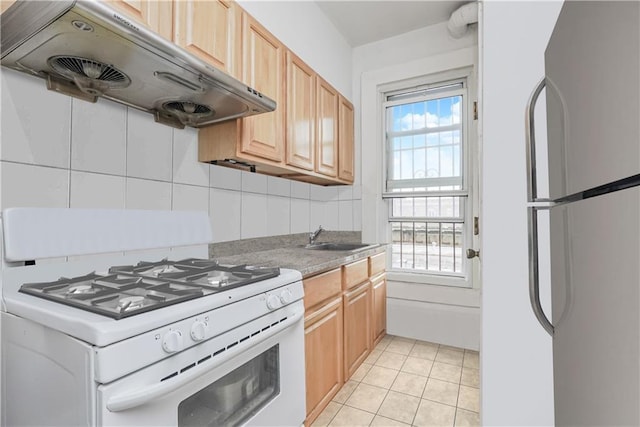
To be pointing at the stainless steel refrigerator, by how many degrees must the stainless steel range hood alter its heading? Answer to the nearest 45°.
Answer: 0° — it already faces it

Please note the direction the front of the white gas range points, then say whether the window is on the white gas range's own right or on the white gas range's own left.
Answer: on the white gas range's own left

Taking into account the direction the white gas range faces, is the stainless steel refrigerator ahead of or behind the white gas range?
ahead

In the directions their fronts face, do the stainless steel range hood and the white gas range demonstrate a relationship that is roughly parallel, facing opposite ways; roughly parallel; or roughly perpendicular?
roughly parallel

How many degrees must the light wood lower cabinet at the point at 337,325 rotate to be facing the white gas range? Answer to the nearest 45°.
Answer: approximately 90° to its right

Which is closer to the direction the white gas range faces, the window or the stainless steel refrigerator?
the stainless steel refrigerator

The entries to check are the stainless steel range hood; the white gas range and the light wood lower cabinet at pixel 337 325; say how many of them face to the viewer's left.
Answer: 0

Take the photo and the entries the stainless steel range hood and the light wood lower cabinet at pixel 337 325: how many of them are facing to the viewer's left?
0

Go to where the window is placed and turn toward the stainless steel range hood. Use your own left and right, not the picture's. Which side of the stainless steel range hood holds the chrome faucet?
right

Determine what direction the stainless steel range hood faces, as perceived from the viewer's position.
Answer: facing the viewer and to the right of the viewer

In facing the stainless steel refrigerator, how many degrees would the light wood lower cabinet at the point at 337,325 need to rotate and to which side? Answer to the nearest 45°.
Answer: approximately 45° to its right

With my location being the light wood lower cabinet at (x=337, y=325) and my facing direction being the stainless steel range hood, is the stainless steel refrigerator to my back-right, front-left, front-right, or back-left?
front-left

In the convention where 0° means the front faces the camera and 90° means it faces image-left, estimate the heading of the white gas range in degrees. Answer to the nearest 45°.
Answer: approximately 315°

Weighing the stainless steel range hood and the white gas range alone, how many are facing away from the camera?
0
